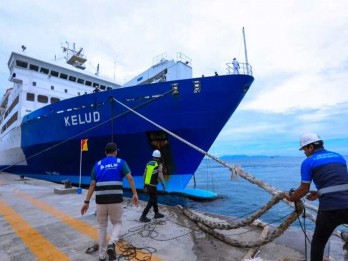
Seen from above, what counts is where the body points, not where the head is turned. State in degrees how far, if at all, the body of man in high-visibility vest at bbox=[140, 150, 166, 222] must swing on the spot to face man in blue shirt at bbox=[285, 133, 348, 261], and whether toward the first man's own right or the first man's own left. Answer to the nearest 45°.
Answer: approximately 90° to the first man's own right

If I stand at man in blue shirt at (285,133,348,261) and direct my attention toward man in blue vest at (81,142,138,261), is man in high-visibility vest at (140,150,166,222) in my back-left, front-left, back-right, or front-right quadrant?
front-right

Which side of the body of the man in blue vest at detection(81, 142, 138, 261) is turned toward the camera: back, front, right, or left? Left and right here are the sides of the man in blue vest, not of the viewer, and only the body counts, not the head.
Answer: back

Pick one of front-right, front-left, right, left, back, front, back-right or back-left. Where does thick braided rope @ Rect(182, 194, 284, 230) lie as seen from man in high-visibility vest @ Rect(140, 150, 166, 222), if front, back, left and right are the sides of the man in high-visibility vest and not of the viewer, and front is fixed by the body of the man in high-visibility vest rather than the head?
right

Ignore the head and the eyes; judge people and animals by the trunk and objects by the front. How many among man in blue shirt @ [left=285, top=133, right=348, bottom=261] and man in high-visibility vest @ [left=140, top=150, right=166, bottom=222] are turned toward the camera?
0

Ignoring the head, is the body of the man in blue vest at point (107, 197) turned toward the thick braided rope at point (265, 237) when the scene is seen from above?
no

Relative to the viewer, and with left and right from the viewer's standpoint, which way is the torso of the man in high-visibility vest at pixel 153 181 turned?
facing away from the viewer and to the right of the viewer

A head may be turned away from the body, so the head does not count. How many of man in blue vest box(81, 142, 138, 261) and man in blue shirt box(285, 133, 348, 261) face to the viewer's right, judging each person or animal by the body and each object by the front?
0

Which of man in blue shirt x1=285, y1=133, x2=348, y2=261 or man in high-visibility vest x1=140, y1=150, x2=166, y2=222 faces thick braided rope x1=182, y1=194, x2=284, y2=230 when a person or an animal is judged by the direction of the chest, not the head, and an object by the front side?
the man in blue shirt

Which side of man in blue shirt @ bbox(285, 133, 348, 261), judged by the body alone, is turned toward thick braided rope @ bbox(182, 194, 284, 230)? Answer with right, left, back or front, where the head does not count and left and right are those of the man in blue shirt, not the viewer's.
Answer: front

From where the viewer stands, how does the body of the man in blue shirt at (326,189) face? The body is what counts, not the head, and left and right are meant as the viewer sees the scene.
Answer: facing away from the viewer and to the left of the viewer

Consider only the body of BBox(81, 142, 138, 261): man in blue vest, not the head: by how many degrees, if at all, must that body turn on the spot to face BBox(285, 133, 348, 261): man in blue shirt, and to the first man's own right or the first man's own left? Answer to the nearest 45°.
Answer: approximately 135° to the first man's own right

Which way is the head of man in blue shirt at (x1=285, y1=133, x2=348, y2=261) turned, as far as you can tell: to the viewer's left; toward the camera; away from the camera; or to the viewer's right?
to the viewer's left
